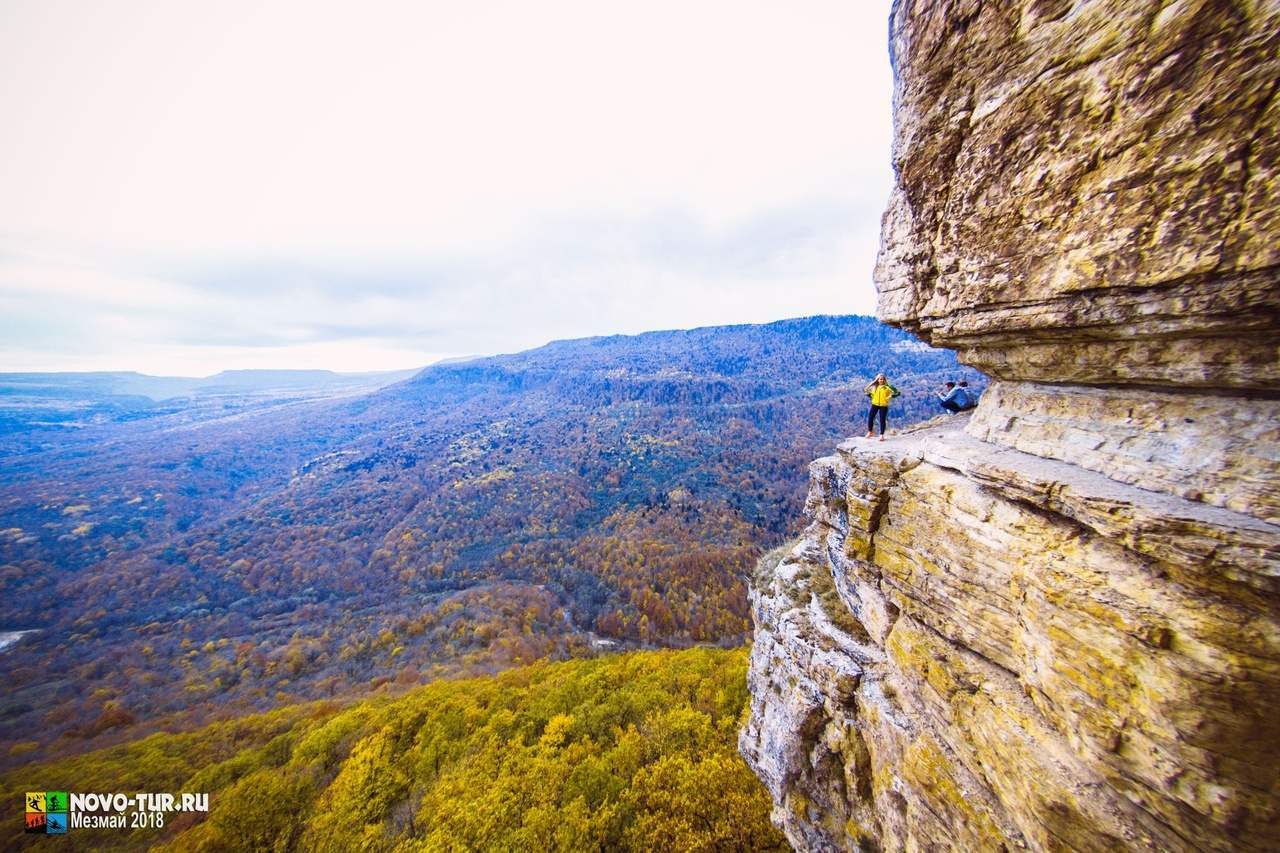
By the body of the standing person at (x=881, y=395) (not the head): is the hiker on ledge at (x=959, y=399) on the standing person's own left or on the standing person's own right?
on the standing person's own left

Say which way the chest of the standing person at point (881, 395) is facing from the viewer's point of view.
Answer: toward the camera
